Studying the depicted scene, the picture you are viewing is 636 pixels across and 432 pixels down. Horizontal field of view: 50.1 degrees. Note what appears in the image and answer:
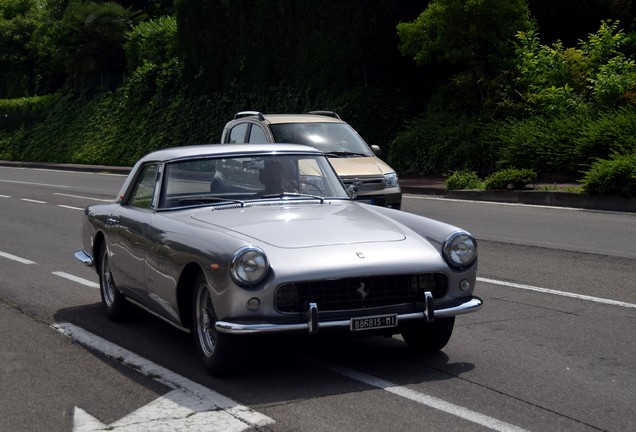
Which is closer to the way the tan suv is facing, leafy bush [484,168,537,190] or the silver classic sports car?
the silver classic sports car

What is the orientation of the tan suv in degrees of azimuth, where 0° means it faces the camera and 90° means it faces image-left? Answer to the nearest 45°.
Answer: approximately 315°

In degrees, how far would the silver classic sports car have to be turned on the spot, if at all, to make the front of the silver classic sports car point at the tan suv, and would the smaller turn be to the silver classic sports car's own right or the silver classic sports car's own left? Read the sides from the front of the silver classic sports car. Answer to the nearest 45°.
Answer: approximately 135° to the silver classic sports car's own left

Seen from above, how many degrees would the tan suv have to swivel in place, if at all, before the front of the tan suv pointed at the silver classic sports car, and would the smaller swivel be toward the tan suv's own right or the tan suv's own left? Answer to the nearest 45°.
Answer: approximately 45° to the tan suv's own right

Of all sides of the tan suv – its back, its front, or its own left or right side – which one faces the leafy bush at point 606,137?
left

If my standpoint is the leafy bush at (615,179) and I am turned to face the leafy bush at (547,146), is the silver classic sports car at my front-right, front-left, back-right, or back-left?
back-left

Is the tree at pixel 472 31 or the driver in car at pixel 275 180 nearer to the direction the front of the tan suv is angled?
the driver in car

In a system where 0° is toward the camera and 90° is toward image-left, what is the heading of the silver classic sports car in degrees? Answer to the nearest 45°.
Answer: approximately 315°

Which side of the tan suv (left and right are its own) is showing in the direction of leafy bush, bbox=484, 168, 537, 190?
left
